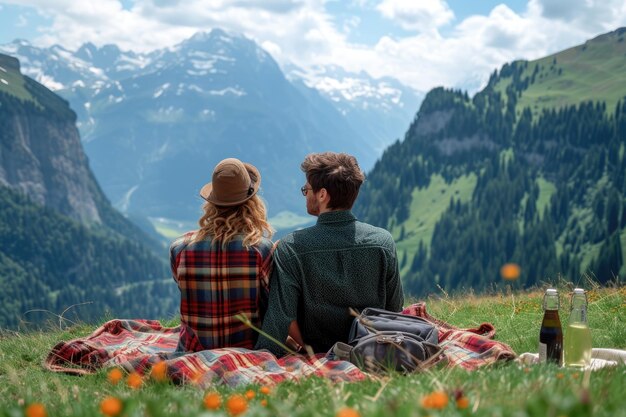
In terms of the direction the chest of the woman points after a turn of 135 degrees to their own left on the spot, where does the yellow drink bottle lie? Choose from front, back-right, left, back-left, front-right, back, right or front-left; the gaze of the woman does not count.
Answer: left

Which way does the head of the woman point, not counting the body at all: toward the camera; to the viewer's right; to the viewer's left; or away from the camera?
away from the camera

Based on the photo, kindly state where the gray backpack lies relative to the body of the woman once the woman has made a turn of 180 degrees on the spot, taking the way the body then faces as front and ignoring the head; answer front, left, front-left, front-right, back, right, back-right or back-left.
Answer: front-left

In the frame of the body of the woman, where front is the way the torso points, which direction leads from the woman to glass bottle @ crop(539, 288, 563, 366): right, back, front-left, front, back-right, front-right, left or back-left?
back-right

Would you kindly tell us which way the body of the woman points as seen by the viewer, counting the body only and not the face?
away from the camera

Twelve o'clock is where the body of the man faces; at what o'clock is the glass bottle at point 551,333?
The glass bottle is roughly at 4 o'clock from the man.

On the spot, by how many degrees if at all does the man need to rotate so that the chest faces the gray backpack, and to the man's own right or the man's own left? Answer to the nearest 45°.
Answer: approximately 135° to the man's own right

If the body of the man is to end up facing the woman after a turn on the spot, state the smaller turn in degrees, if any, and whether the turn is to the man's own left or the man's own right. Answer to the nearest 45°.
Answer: approximately 90° to the man's own left

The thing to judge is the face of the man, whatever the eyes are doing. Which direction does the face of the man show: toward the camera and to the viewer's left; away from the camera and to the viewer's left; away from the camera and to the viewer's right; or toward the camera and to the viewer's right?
away from the camera and to the viewer's left

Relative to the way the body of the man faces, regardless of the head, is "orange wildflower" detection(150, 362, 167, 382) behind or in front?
behind

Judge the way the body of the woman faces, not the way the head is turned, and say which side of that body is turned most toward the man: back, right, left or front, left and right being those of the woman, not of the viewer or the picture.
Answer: right

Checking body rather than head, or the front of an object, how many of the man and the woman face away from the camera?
2

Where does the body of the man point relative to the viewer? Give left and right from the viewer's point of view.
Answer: facing away from the viewer
